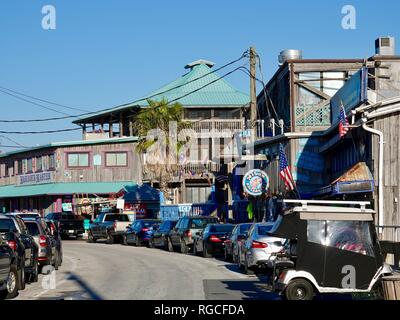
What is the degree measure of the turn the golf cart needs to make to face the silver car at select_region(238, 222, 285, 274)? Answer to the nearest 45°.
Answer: approximately 90° to its left

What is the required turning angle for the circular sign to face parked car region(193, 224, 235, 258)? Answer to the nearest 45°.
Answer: approximately 45° to its right

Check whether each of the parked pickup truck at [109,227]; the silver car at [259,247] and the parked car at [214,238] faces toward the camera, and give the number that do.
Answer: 0

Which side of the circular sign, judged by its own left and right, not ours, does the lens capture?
front

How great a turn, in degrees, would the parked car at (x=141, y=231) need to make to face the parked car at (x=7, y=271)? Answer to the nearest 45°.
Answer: approximately 135° to its left

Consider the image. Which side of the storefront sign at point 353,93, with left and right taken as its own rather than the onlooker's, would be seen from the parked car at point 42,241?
front

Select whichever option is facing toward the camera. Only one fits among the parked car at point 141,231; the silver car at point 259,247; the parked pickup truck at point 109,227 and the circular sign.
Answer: the circular sign

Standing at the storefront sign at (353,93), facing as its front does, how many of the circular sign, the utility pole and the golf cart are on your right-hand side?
2
